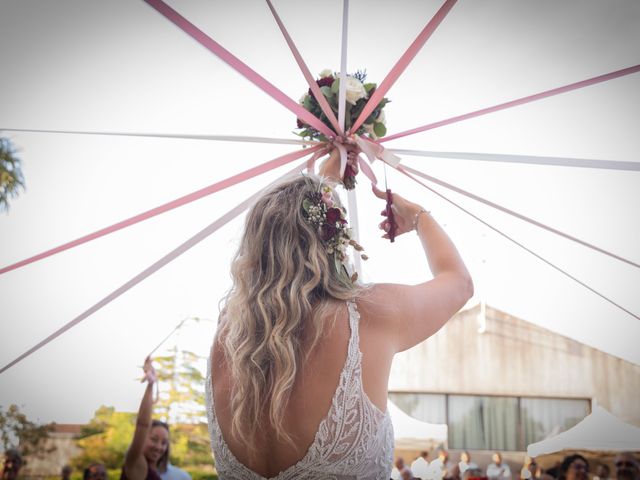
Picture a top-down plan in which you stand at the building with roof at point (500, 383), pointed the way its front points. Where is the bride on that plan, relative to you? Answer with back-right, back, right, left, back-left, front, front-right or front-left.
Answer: front

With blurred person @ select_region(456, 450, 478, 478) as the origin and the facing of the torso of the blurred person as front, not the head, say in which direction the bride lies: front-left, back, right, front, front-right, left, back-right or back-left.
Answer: front

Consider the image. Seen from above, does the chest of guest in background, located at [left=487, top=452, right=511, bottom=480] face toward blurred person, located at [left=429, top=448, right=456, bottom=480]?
no

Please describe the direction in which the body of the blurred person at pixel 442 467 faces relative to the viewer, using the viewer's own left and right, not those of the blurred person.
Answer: facing the viewer

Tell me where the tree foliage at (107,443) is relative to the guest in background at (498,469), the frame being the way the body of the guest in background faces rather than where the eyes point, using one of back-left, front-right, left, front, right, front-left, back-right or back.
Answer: front-right

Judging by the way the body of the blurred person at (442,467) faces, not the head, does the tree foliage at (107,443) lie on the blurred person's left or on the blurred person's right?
on the blurred person's right

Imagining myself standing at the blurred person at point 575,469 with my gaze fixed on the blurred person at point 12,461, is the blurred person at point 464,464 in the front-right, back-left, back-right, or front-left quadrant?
front-right

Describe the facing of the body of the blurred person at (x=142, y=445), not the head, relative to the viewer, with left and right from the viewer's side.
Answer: facing the viewer and to the right of the viewer

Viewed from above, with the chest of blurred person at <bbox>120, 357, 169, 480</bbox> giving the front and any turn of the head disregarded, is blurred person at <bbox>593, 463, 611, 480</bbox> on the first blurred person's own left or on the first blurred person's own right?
on the first blurred person's own left

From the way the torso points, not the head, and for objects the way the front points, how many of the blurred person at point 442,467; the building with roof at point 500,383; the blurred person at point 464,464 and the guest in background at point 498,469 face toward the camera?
4

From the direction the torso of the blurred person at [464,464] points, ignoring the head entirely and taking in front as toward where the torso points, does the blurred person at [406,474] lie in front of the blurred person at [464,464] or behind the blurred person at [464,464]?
in front

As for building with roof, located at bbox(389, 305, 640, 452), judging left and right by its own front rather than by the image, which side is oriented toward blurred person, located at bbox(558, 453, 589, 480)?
front

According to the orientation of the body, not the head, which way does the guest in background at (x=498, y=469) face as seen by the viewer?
toward the camera

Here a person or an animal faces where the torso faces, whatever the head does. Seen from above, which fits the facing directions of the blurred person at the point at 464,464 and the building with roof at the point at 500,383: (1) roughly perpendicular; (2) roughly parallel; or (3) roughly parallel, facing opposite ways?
roughly parallel

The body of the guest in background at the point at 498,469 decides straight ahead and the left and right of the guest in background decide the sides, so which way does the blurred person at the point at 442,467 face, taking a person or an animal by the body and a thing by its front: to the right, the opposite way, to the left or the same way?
the same way

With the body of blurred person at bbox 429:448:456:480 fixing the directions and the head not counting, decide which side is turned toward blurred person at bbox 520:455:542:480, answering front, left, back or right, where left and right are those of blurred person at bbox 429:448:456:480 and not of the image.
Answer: left

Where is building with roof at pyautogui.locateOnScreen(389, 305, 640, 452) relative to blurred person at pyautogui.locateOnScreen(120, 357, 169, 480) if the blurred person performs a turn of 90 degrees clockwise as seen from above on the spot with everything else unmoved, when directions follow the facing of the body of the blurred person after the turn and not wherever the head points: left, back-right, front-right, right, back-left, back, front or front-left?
back

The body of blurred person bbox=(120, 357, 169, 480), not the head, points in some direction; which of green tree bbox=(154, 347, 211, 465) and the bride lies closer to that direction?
the bride

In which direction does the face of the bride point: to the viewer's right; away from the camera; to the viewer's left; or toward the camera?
away from the camera

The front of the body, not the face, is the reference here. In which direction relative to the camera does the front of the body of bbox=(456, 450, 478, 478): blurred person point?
toward the camera
